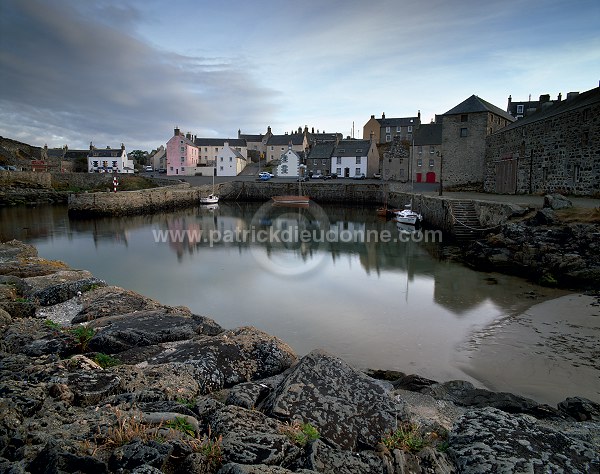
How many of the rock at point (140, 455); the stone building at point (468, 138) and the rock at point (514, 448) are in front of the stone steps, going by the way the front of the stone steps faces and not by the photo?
2

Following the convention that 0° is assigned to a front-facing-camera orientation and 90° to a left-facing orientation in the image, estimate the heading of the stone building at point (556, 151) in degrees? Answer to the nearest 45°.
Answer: approximately 45°

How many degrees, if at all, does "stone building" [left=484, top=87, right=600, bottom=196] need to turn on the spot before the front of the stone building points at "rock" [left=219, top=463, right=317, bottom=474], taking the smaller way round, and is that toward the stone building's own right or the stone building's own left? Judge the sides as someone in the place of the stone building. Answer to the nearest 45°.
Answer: approximately 45° to the stone building's own left

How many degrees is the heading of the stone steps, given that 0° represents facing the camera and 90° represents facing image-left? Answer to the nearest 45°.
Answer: approximately 0°

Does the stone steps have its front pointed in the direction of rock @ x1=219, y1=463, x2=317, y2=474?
yes

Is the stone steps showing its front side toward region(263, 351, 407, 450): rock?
yes

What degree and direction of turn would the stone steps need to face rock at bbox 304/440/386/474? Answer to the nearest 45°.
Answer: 0° — it already faces it

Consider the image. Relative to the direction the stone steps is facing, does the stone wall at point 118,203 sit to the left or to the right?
on its right

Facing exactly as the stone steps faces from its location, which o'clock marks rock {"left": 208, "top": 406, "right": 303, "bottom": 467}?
The rock is roughly at 12 o'clock from the stone steps.
